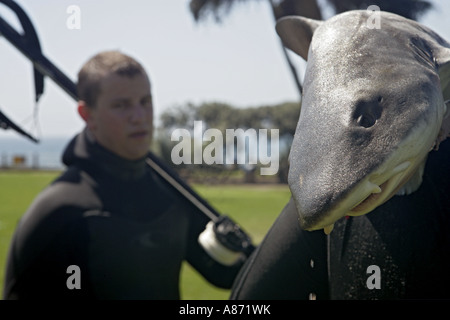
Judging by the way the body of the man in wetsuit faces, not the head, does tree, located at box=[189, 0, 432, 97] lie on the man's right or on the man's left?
on the man's left
